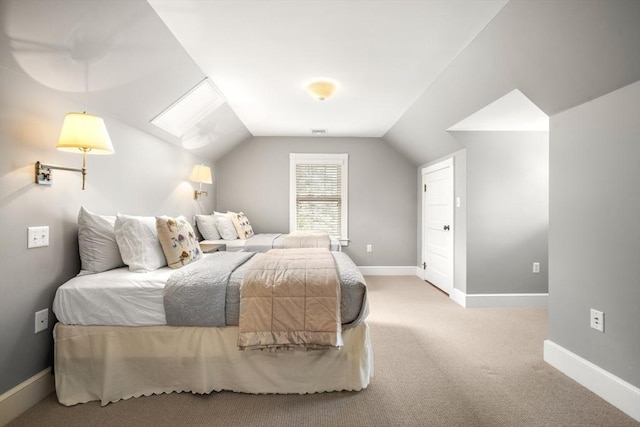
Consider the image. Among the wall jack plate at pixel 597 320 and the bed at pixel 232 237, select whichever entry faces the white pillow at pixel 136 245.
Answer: the wall jack plate

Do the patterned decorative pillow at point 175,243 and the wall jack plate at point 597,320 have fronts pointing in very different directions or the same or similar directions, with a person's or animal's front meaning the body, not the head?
very different directions

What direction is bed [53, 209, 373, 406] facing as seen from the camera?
to the viewer's right

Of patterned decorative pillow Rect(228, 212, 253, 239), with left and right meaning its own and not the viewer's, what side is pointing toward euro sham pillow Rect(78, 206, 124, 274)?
right

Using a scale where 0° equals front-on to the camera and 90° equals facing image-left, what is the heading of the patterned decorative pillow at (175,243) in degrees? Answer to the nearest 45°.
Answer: approximately 315°

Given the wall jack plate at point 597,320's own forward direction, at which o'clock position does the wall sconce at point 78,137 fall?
The wall sconce is roughly at 12 o'clock from the wall jack plate.

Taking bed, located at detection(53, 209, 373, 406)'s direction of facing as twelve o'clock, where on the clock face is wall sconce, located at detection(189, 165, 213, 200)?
The wall sconce is roughly at 9 o'clock from the bed.

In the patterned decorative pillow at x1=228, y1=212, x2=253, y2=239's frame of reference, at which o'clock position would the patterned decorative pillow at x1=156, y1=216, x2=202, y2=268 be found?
the patterned decorative pillow at x1=156, y1=216, x2=202, y2=268 is roughly at 2 o'clock from the patterned decorative pillow at x1=228, y1=212, x2=253, y2=239.

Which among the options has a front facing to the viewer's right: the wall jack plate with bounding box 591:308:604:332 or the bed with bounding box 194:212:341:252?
the bed

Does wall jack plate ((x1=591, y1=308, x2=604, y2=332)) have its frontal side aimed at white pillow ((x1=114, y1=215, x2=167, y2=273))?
yes

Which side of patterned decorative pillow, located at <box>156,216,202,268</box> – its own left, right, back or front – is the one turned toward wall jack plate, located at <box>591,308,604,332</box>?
front

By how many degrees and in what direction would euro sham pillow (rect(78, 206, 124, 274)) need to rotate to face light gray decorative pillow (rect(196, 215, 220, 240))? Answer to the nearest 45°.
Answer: approximately 90° to its left

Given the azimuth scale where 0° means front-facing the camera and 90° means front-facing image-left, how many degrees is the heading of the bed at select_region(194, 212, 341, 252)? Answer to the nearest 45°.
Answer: approximately 270°

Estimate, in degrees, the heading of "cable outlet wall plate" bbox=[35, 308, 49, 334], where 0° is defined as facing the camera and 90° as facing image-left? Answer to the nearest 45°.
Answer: approximately 315°

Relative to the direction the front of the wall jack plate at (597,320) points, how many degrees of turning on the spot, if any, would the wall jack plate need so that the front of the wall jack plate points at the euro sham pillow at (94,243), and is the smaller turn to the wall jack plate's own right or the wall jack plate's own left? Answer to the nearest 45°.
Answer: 0° — it already faces it
